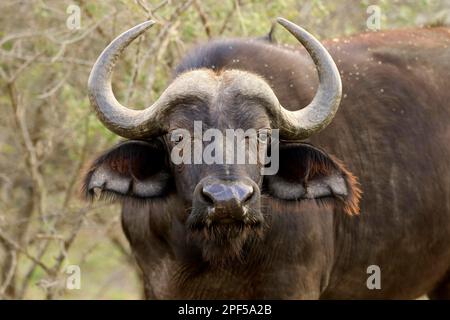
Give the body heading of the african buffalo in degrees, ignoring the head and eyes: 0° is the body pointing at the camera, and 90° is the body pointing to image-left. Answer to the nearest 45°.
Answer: approximately 45°
